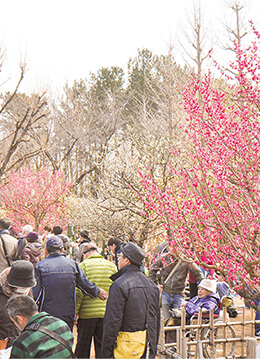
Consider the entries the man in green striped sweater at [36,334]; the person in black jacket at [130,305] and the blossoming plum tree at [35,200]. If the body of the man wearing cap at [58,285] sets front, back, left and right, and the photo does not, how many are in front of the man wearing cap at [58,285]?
1

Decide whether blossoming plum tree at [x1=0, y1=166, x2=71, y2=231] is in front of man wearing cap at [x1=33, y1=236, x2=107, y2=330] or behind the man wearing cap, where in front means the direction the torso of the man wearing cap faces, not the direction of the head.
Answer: in front

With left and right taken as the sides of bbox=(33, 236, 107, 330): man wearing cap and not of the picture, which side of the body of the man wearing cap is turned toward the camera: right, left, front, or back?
back

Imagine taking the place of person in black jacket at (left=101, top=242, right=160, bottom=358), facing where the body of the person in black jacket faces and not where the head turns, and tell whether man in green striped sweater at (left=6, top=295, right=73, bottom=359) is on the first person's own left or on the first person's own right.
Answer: on the first person's own left

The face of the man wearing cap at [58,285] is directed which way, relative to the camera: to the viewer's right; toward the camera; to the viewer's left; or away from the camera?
away from the camera

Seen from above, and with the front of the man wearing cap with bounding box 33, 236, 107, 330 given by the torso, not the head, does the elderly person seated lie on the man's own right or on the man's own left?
on the man's own right

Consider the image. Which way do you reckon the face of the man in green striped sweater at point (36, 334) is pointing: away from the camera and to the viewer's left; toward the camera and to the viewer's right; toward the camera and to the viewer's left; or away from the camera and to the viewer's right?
away from the camera and to the viewer's left

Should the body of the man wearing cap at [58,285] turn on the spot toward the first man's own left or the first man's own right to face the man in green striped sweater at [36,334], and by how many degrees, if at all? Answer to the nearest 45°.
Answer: approximately 180°
